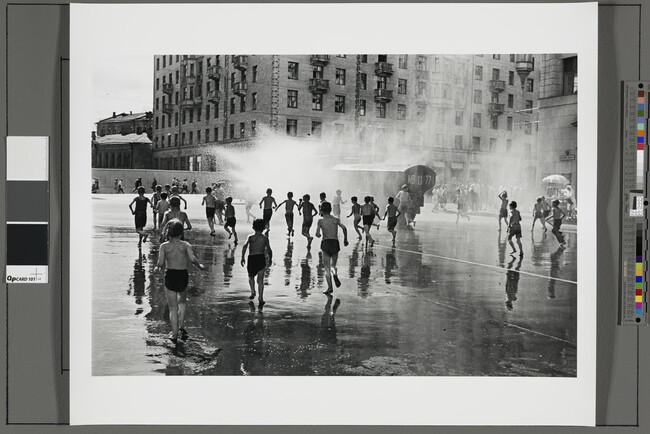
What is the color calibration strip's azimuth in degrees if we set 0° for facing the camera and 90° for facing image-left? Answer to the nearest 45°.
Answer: approximately 0°
